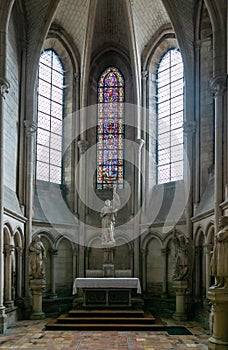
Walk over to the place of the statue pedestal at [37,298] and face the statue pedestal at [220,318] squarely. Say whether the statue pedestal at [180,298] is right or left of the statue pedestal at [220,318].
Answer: left

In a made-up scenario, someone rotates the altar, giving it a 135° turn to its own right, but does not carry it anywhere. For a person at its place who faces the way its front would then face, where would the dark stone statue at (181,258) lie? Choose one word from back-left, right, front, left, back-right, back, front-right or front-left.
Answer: back-right

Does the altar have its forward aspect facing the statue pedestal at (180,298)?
no

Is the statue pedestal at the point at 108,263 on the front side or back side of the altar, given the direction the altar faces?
on the back side

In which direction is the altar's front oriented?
toward the camera

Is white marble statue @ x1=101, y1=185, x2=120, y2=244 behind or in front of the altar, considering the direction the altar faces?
behind

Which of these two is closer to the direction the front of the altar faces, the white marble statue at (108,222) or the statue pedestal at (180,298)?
the statue pedestal

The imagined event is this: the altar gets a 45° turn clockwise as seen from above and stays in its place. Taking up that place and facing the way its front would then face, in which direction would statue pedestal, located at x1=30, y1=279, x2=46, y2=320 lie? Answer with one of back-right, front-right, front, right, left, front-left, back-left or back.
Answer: front-right

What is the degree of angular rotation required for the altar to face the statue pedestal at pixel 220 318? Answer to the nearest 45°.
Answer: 0° — it already faces it

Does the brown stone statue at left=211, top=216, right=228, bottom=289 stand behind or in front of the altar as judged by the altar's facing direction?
in front

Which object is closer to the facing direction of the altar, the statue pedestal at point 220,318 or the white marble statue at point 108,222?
the statue pedestal
